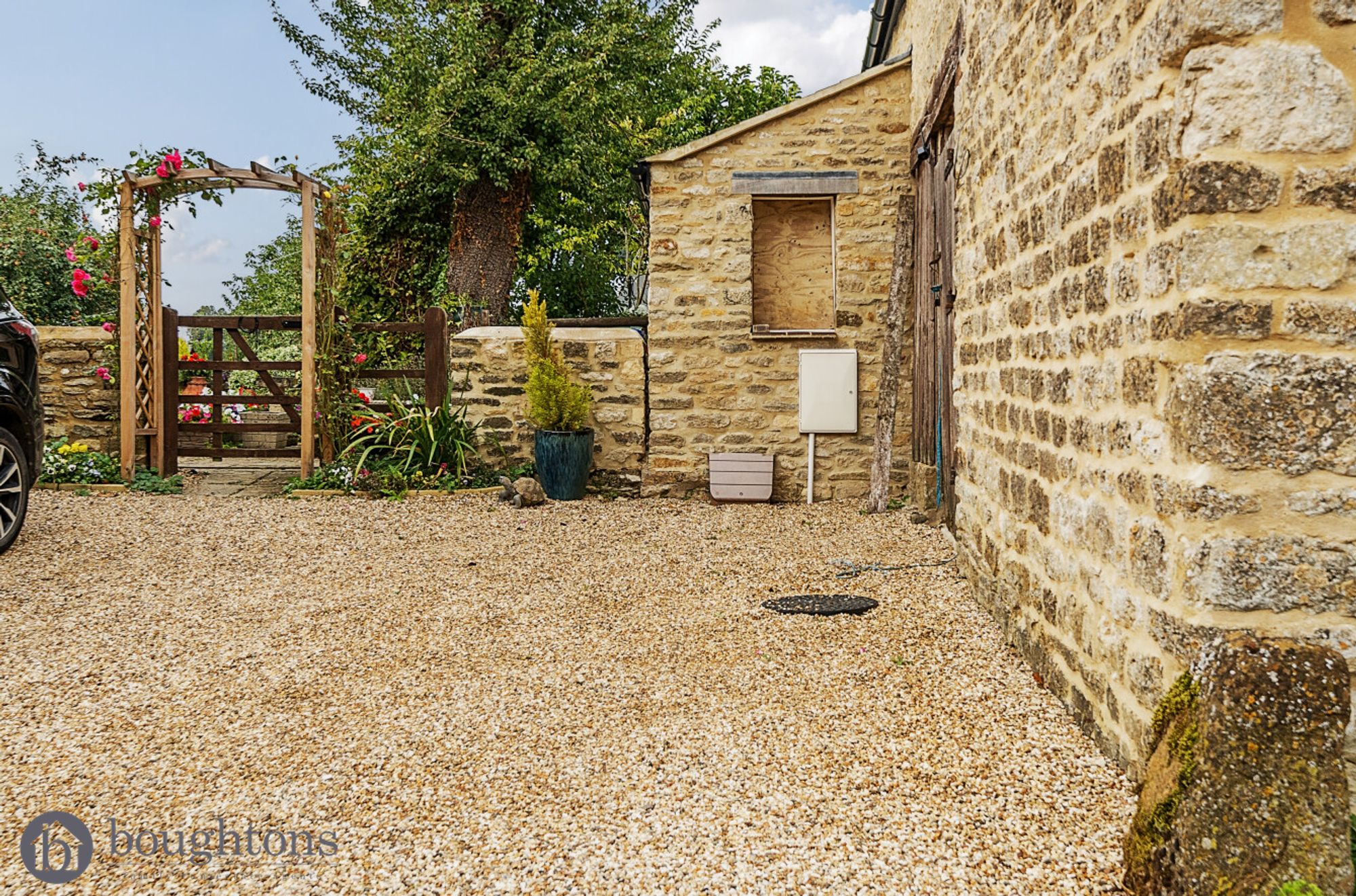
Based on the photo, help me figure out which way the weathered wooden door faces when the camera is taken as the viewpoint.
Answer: facing to the left of the viewer

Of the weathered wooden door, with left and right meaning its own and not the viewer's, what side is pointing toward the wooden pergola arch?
front

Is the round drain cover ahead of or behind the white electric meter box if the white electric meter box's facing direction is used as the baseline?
ahead

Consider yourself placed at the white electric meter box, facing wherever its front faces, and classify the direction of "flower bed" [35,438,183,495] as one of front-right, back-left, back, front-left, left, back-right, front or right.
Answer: right

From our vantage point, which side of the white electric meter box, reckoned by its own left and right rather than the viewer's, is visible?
front

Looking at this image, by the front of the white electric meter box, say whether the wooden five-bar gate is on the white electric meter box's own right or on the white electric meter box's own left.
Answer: on the white electric meter box's own right

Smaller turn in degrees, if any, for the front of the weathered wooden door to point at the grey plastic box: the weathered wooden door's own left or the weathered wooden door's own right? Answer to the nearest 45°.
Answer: approximately 45° to the weathered wooden door's own right

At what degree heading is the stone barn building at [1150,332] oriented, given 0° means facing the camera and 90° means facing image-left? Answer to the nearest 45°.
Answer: approximately 90°
